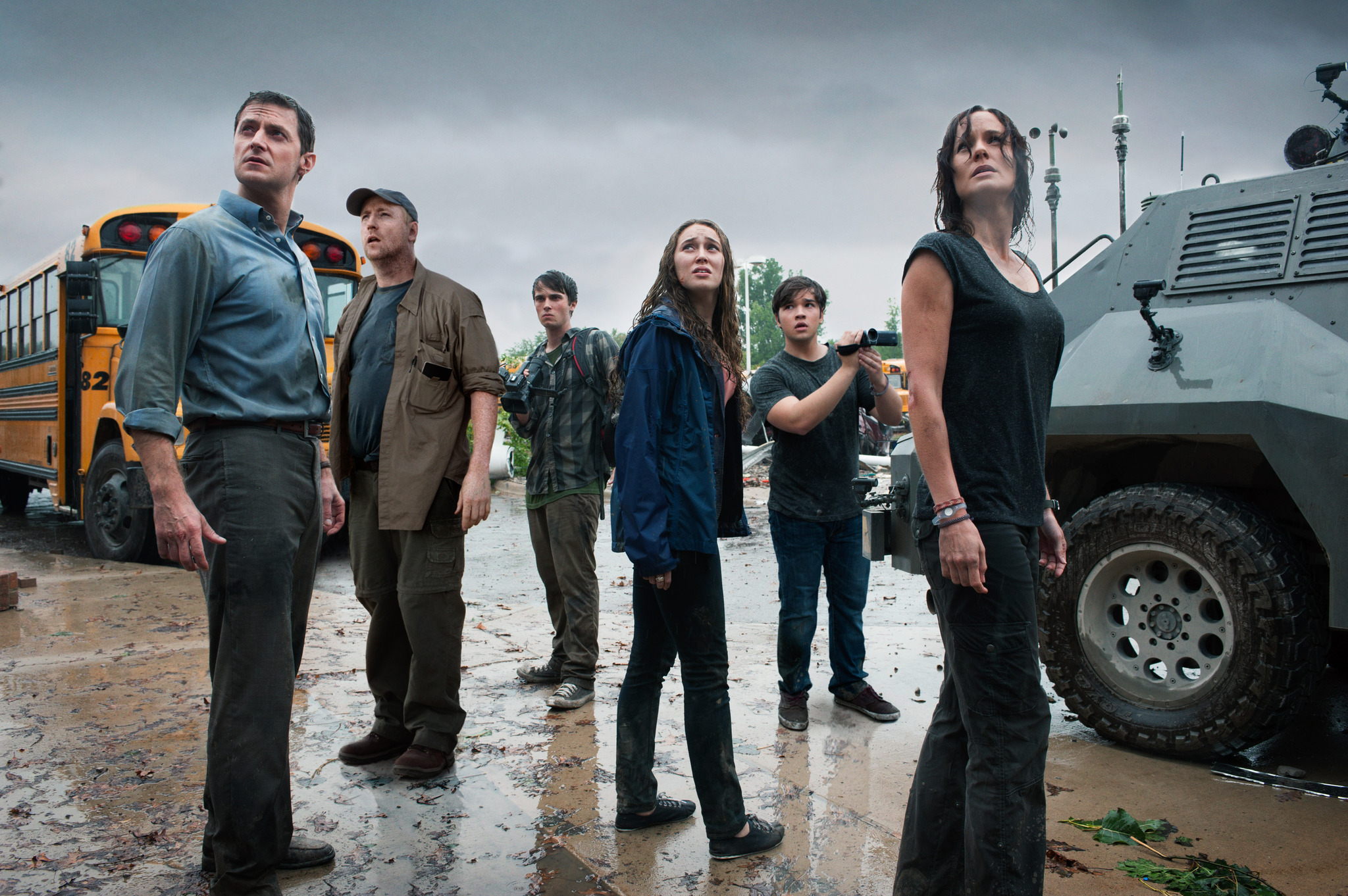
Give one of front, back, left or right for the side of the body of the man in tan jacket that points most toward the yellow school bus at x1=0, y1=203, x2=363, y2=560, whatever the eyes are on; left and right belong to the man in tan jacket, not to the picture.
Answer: right

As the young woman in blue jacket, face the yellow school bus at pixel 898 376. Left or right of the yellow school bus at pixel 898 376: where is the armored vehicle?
right

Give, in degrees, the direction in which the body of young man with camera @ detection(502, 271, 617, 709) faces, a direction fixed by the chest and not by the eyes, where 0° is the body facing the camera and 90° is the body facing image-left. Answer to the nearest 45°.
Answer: approximately 45°

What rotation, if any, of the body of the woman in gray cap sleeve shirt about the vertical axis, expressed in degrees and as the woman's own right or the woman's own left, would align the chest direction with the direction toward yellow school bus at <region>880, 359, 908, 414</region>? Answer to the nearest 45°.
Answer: approximately 135° to the woman's own left

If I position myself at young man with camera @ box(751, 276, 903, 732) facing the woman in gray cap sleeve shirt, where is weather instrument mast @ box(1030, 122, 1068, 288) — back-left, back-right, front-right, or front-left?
back-left

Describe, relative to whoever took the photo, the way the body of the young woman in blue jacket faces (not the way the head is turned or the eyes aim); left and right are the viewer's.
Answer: facing the viewer and to the right of the viewer

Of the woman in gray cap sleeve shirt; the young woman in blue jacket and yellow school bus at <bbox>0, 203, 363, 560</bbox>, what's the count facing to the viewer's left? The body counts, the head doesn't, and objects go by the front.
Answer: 0

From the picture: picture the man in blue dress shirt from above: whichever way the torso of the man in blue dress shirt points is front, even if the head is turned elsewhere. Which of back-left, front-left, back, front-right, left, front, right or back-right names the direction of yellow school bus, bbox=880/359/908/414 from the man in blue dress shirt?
left
